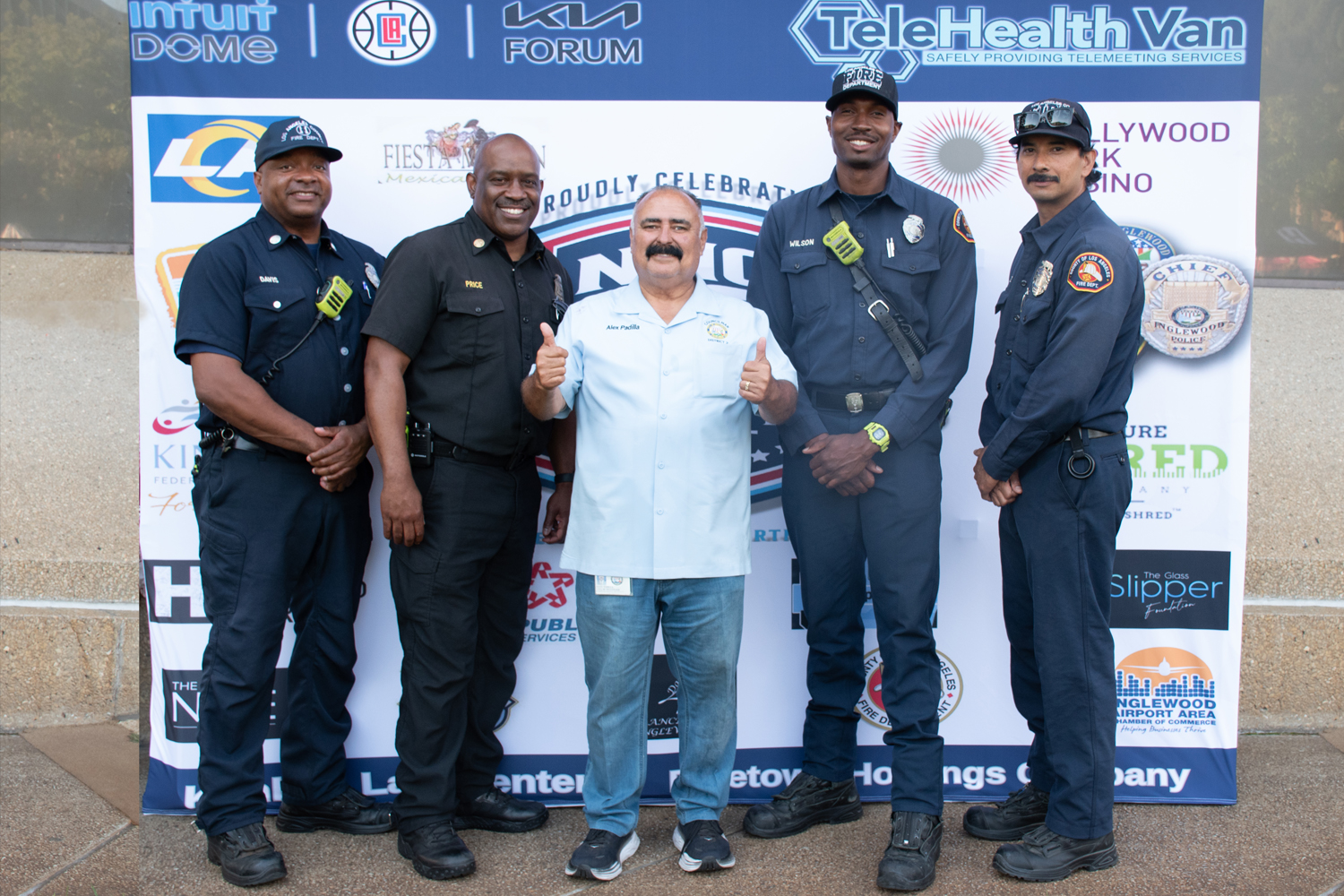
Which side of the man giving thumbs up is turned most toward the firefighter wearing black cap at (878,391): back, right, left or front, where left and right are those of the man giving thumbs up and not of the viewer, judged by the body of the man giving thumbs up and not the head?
left

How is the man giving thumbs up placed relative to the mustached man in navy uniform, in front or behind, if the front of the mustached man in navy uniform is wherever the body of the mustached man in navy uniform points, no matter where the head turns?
in front

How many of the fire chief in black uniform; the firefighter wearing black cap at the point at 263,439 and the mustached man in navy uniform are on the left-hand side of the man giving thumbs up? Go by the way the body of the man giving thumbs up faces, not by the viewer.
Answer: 1

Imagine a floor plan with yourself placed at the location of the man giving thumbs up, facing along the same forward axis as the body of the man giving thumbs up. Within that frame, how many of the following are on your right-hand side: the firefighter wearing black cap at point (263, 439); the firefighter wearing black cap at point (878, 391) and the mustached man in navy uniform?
1

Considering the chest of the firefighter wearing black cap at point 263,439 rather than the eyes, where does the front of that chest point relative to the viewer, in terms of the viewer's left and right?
facing the viewer and to the right of the viewer

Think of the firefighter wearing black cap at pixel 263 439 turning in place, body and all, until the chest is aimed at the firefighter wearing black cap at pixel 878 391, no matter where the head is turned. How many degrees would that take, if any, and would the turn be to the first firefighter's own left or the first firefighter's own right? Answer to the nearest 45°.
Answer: approximately 45° to the first firefighter's own left

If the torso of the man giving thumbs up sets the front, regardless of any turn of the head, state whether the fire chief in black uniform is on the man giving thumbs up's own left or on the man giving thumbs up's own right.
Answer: on the man giving thumbs up's own right

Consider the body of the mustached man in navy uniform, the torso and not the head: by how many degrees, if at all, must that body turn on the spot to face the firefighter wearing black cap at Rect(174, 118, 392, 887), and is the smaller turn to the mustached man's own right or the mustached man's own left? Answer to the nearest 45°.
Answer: approximately 45° to the mustached man's own right

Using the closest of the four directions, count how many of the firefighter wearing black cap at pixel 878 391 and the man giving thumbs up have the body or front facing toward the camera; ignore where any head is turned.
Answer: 2

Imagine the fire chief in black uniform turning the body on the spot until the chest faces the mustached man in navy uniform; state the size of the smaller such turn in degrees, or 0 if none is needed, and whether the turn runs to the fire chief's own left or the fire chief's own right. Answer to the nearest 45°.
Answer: approximately 45° to the fire chief's own left

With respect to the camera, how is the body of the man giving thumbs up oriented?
toward the camera

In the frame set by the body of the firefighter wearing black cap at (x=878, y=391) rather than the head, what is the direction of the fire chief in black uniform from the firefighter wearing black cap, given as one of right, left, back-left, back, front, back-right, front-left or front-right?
right

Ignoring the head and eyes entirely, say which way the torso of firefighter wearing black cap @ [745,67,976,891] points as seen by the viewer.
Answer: toward the camera
